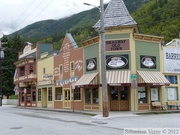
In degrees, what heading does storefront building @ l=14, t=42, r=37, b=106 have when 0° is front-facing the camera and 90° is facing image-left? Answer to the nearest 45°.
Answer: approximately 45°

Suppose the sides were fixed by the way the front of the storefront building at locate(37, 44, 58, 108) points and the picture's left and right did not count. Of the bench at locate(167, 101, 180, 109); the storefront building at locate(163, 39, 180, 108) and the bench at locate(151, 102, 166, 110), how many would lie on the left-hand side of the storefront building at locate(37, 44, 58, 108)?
3

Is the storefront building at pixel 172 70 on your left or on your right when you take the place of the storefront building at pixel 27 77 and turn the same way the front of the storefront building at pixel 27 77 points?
on your left

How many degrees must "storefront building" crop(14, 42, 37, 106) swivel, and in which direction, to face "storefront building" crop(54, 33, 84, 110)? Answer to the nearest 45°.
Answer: approximately 45° to its left

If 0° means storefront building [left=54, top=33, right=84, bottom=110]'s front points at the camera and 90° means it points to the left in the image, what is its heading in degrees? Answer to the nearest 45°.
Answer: approximately 45°

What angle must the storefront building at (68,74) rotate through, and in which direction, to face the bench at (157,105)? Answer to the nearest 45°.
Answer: approximately 90° to its left

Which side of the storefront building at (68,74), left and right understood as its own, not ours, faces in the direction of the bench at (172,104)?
left

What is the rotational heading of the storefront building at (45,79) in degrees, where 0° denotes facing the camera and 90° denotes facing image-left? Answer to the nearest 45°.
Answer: approximately 45°

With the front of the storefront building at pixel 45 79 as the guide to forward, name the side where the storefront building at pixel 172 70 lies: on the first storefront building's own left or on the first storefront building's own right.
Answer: on the first storefront building's own left
